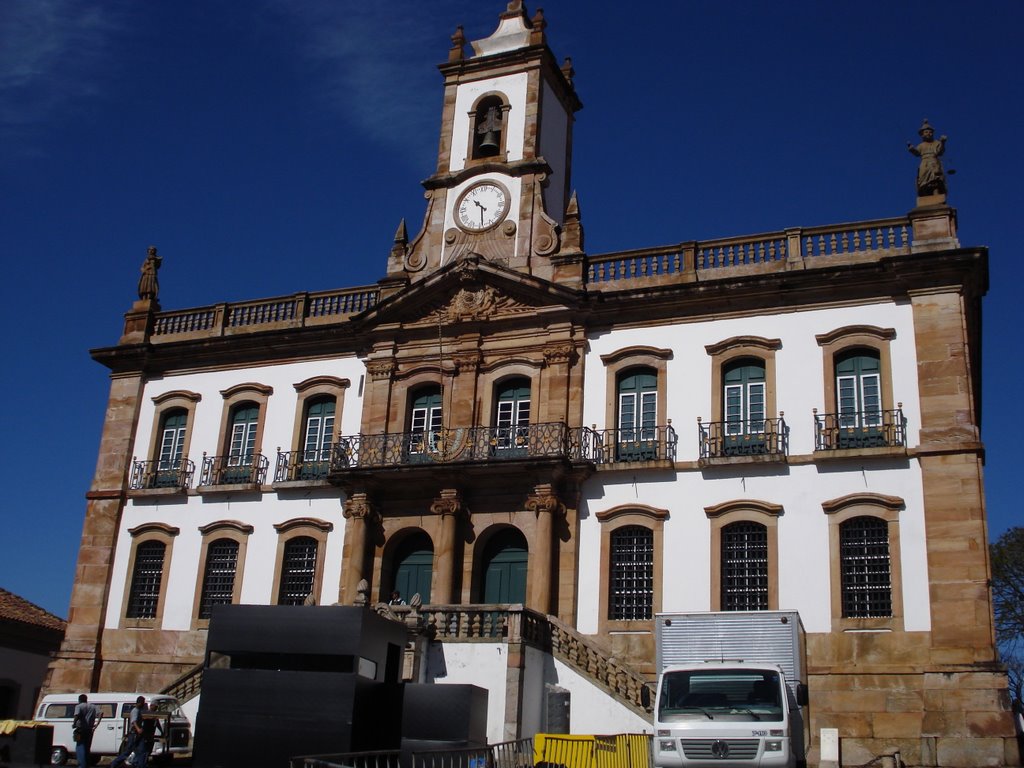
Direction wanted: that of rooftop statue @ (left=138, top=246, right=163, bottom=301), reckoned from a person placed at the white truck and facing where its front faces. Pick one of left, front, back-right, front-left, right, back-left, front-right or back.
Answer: back-right

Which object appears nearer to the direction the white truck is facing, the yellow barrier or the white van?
the yellow barrier

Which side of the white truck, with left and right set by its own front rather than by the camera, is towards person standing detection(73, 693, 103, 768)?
right

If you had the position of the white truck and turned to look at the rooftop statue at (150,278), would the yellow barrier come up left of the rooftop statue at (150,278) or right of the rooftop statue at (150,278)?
left

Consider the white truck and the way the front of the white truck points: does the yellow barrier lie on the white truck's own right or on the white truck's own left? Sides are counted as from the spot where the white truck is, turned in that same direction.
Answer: on the white truck's own right

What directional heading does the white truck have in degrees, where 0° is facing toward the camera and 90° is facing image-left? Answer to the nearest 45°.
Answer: approximately 0°

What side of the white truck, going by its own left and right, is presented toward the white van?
right
